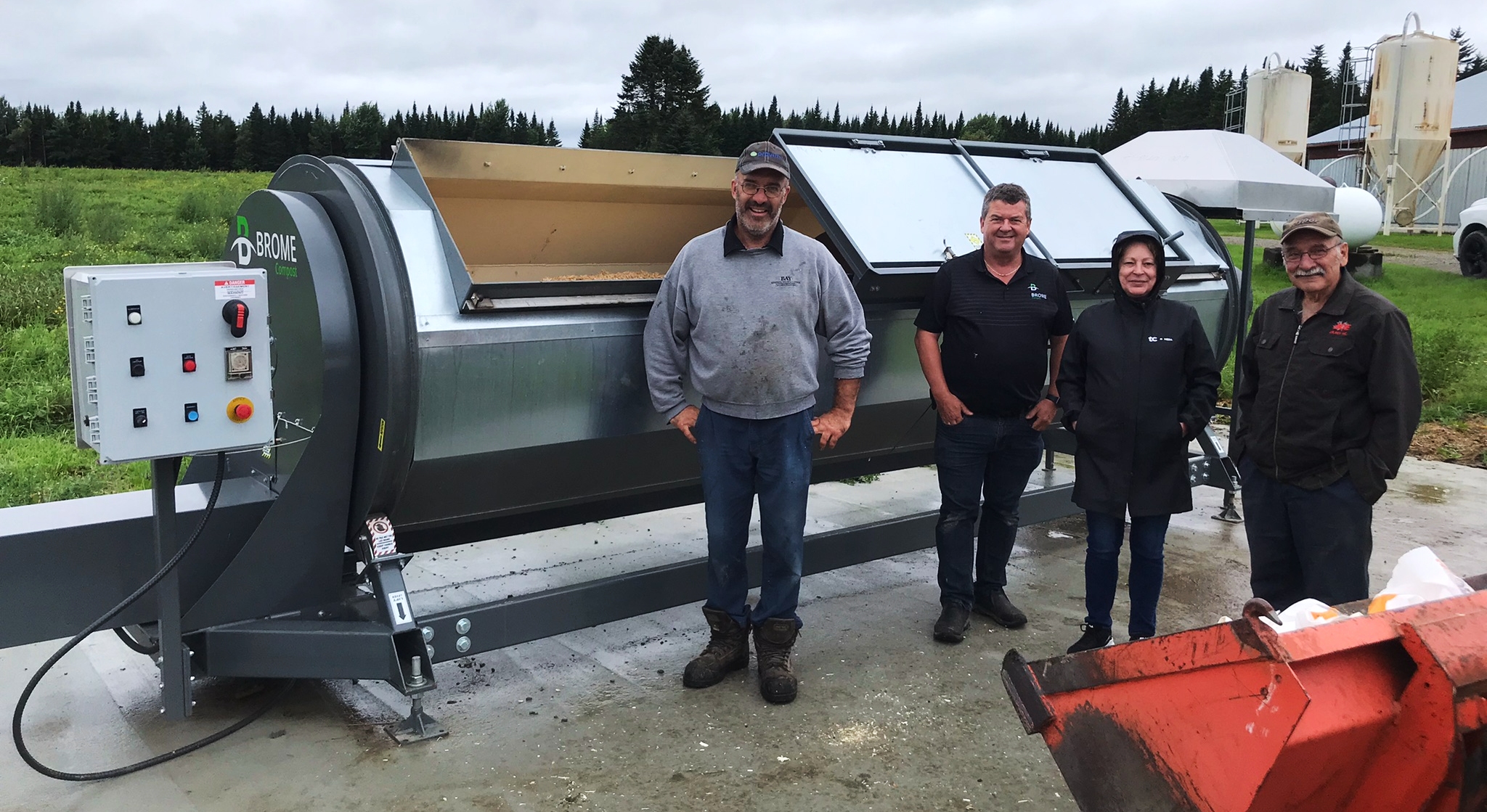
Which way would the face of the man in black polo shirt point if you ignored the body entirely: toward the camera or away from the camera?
toward the camera

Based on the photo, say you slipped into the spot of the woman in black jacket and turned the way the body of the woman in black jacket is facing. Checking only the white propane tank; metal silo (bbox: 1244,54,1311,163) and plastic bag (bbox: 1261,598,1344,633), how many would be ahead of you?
1

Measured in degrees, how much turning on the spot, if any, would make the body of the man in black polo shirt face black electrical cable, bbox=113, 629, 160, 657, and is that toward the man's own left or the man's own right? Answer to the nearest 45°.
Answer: approximately 45° to the man's own right

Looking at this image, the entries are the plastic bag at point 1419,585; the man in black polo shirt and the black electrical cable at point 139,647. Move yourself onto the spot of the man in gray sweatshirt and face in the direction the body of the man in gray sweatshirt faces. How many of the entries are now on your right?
1

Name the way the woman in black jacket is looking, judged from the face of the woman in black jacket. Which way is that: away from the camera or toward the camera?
toward the camera

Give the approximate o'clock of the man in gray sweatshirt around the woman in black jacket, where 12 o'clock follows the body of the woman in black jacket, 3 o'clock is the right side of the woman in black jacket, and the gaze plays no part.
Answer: The man in gray sweatshirt is roughly at 2 o'clock from the woman in black jacket.

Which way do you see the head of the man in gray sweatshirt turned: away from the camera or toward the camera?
toward the camera

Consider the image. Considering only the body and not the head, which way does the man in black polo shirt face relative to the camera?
toward the camera

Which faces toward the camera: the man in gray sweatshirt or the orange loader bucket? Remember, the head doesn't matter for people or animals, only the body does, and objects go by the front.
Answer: the man in gray sweatshirt

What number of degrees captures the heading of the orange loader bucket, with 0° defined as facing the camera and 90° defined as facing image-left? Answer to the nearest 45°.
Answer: approximately 135°

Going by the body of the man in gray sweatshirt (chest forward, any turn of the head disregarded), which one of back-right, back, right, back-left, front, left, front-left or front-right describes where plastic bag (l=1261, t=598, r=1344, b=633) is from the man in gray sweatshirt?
front-left

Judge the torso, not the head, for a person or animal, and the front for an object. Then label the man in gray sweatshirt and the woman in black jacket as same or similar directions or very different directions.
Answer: same or similar directions

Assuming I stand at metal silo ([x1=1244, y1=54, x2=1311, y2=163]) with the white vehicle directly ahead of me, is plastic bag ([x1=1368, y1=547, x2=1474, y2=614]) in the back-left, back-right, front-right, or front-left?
front-right

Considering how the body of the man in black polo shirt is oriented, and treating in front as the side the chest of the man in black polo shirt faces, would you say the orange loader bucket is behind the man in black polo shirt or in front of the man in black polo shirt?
in front

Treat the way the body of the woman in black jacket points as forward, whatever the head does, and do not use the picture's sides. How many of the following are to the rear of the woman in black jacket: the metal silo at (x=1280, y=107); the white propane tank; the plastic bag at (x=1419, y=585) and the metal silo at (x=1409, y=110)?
3

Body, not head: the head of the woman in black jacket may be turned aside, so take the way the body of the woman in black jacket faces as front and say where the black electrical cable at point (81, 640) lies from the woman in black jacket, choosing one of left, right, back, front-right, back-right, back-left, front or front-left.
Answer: front-right

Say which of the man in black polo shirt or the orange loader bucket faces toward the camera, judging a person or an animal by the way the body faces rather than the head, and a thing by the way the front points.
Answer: the man in black polo shirt

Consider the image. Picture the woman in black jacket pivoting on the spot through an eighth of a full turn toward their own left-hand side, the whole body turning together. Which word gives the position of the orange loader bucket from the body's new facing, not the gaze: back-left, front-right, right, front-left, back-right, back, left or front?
front-right

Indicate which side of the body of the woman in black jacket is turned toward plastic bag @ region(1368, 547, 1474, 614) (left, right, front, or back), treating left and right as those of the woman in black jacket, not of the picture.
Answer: front

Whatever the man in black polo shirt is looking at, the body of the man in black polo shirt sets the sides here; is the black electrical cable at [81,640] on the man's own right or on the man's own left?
on the man's own right

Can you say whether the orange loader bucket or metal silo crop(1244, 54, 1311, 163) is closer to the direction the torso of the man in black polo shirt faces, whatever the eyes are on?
the orange loader bucket
